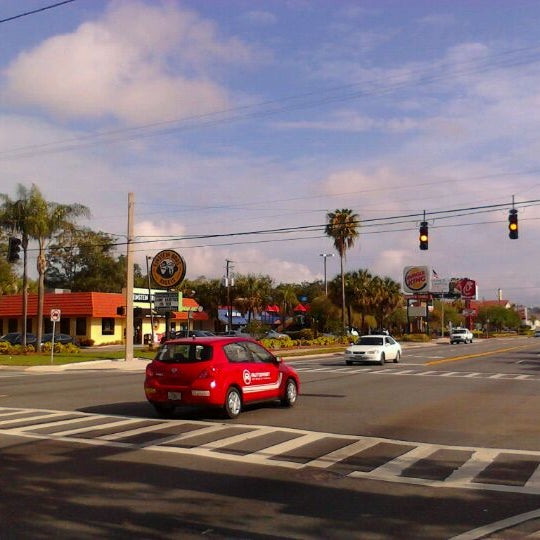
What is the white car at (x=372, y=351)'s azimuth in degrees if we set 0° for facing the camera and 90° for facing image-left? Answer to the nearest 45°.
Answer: approximately 45°

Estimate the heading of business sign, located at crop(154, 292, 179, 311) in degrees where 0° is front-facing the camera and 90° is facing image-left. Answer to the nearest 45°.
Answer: approximately 0°

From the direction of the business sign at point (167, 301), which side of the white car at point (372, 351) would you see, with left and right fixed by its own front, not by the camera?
right

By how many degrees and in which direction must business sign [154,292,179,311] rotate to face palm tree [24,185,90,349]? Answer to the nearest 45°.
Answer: approximately 90° to its right

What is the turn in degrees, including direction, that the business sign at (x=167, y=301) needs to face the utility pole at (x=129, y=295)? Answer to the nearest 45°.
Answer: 0° — it already faces it

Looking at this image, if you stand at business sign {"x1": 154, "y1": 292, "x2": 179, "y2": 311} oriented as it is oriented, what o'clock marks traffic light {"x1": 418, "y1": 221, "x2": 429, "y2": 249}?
The traffic light is roughly at 11 o'clock from the business sign.

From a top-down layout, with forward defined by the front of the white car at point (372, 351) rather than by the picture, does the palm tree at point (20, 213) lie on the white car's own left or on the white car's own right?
on the white car's own right

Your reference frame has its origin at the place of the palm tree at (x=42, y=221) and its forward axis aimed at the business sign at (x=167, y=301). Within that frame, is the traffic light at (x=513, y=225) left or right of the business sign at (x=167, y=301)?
right

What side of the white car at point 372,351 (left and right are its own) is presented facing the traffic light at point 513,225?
left
